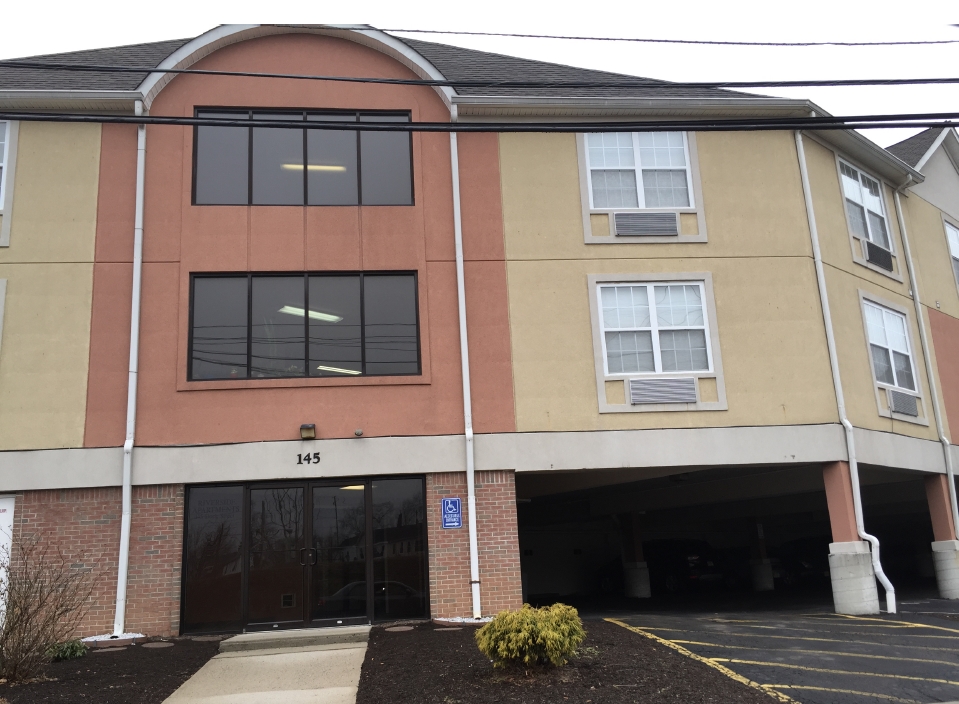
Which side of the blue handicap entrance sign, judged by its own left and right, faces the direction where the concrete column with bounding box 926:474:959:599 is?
left

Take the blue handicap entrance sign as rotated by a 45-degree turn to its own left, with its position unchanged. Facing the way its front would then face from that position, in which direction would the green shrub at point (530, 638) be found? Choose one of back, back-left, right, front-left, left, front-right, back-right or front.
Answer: front-right

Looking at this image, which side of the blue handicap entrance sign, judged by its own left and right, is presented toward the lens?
front

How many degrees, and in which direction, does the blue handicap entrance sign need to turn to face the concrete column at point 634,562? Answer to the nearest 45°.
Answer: approximately 135° to its left

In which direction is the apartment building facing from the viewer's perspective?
toward the camera

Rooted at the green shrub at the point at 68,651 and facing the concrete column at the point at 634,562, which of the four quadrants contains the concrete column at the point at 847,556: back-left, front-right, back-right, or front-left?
front-right

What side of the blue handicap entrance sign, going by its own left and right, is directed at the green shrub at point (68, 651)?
right

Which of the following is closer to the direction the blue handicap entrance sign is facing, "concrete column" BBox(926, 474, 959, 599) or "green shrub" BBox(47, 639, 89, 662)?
the green shrub

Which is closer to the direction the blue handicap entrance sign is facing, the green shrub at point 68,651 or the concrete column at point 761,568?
the green shrub
